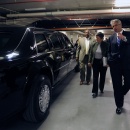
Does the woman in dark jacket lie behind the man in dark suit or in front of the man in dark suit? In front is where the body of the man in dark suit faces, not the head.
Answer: behind

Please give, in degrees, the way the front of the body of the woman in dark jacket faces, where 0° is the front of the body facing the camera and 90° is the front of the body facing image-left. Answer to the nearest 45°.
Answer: approximately 0°

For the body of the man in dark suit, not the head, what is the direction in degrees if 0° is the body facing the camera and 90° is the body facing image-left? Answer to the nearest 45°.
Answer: approximately 0°
